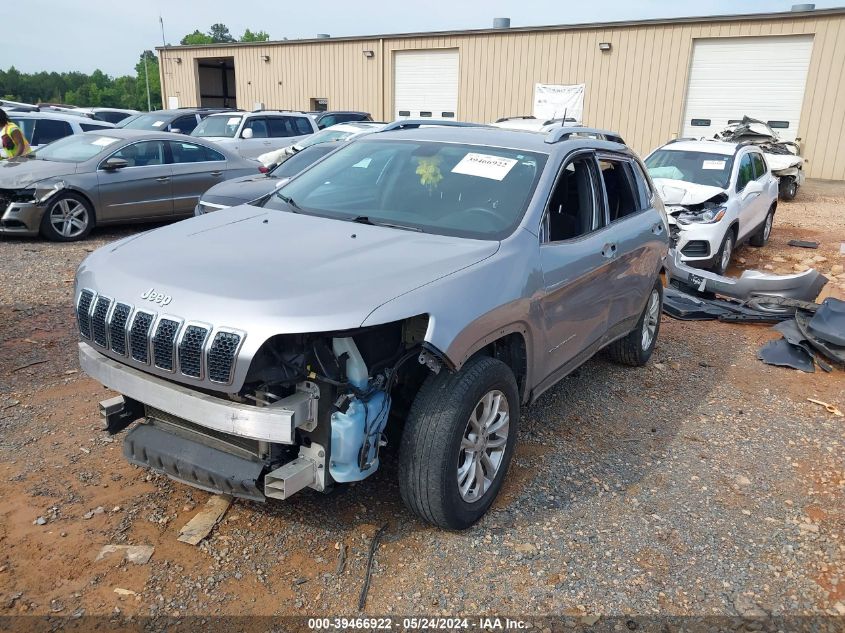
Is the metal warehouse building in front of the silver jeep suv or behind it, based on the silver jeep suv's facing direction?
behind

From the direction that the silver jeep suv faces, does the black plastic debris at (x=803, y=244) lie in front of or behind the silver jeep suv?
behind

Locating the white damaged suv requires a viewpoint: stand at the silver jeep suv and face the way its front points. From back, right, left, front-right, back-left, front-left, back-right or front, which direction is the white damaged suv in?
back

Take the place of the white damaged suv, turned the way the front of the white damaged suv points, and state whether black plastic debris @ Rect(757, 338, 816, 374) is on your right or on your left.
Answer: on your left

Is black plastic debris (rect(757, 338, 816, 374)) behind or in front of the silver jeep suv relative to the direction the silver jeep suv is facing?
behind

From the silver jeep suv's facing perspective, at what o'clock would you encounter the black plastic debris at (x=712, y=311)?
The black plastic debris is roughly at 6 o'clock from the silver jeep suv.

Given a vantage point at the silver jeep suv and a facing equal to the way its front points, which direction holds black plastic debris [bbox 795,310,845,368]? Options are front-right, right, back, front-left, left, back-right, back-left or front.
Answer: back

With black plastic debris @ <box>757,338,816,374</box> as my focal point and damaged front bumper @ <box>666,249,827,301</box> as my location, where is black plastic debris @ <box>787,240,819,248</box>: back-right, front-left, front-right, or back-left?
back-left

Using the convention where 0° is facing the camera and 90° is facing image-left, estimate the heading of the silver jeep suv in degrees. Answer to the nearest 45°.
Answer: approximately 45°

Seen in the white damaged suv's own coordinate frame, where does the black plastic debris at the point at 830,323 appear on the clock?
The black plastic debris is roughly at 10 o'clock from the white damaged suv.

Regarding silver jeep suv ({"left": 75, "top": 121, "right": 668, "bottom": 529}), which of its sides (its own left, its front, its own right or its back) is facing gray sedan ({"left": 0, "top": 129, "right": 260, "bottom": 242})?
right

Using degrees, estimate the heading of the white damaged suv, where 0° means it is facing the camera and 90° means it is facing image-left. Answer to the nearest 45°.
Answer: approximately 45°
